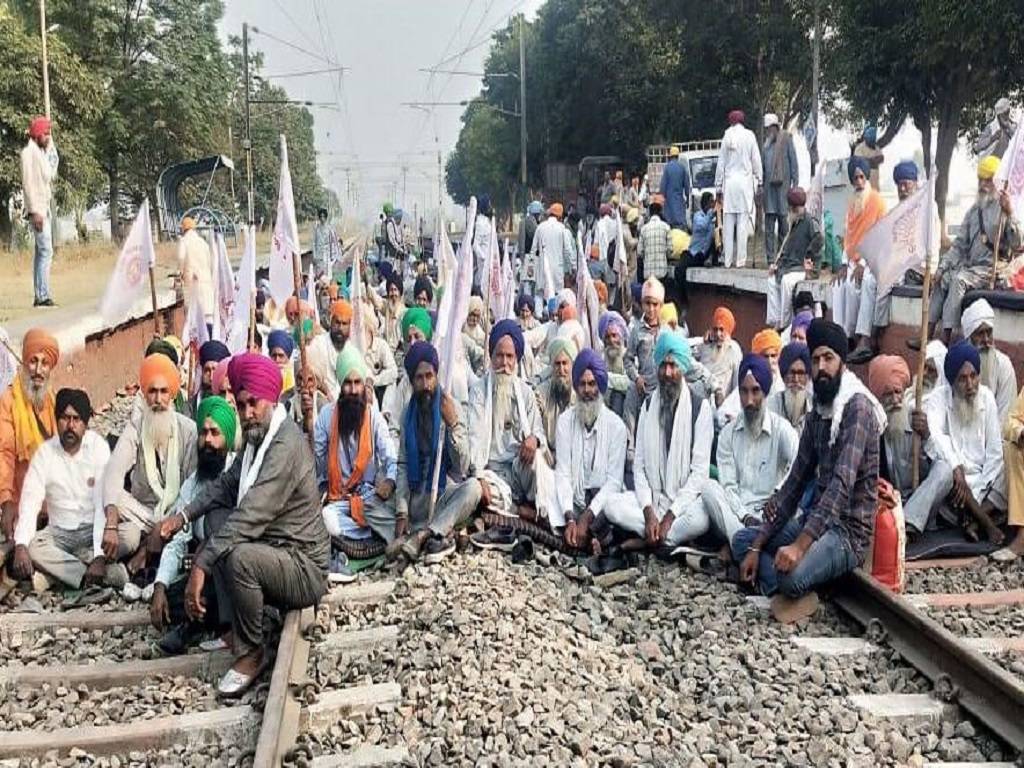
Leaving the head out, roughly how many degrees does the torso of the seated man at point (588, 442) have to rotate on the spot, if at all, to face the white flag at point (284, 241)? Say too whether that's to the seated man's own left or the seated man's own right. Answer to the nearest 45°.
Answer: approximately 135° to the seated man's own right

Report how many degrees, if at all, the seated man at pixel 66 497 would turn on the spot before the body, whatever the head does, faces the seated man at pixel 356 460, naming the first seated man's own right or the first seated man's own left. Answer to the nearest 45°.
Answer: approximately 90° to the first seated man's own left

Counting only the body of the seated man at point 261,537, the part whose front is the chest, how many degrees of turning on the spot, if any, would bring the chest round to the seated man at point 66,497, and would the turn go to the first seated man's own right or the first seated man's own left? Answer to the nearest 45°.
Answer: approximately 90° to the first seated man's own right

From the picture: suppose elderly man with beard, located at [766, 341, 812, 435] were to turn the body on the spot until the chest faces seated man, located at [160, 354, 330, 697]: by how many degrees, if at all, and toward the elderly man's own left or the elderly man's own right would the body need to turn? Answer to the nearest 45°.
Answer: approximately 45° to the elderly man's own right

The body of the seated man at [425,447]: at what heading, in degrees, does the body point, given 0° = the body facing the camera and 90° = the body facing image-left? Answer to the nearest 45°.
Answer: approximately 0°

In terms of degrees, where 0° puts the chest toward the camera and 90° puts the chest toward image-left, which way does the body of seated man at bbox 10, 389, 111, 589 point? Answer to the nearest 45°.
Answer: approximately 0°

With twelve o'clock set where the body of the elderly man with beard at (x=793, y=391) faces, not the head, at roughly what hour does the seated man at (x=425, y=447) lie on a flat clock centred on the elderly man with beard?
The seated man is roughly at 2 o'clock from the elderly man with beard.

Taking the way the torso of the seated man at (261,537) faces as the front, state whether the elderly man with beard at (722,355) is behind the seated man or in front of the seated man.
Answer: behind
